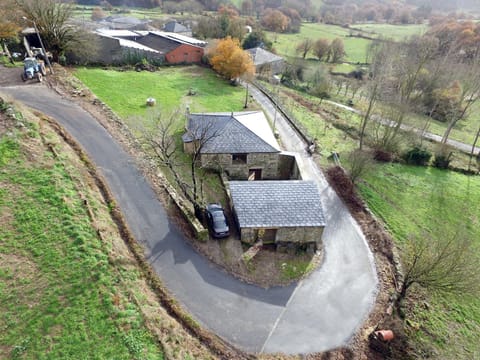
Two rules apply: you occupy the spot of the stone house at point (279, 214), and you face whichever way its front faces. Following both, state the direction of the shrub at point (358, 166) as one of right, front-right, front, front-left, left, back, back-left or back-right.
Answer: back-left

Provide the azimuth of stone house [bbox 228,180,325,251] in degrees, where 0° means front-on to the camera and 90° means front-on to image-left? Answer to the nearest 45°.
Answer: approximately 0°

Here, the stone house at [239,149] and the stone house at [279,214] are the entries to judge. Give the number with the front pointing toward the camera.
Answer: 2

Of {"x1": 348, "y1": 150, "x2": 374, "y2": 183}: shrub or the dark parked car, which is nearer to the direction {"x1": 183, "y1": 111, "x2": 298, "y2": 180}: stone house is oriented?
the dark parked car

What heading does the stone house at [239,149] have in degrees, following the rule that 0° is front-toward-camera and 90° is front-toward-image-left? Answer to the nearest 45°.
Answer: approximately 0°

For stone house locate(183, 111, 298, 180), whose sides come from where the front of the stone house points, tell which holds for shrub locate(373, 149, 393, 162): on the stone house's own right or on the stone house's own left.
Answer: on the stone house's own left

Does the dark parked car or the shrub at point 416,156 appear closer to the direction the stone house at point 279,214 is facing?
the dark parked car

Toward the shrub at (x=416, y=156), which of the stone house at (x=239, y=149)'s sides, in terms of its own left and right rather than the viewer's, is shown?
left

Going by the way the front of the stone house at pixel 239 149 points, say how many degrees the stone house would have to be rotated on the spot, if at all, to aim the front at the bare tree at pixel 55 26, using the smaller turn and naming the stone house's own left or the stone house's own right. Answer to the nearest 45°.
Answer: approximately 135° to the stone house's own right

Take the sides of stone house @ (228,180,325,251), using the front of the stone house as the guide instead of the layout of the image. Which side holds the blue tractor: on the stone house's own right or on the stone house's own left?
on the stone house's own right

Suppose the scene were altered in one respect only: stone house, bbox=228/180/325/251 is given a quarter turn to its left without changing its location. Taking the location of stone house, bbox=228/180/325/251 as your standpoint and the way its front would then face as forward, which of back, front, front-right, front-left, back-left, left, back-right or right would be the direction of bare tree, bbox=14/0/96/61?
back-left

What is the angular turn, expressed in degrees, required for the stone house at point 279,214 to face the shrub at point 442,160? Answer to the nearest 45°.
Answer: approximately 135° to its left
